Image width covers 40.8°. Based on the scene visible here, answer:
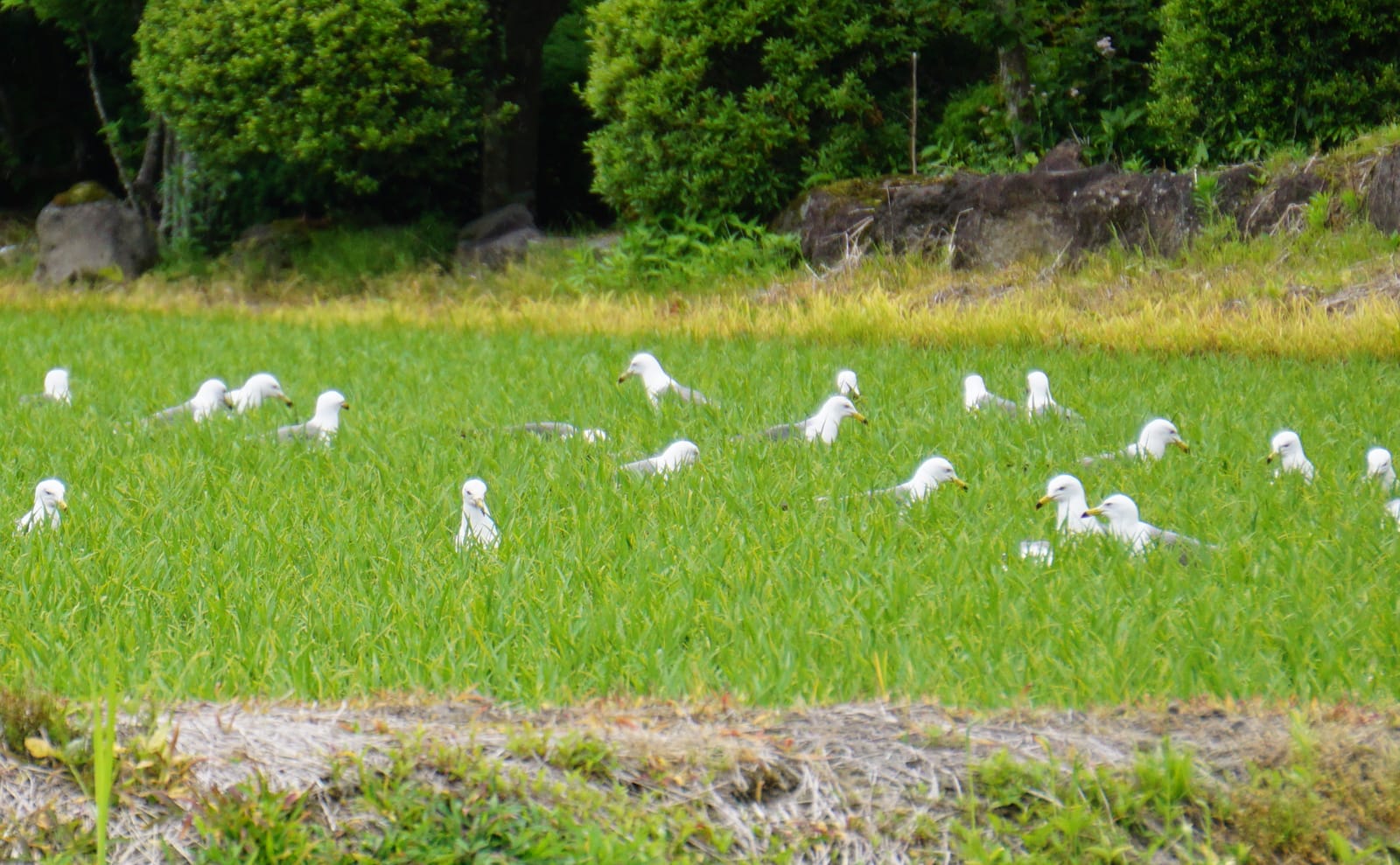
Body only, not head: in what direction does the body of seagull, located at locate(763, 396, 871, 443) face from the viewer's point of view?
to the viewer's right

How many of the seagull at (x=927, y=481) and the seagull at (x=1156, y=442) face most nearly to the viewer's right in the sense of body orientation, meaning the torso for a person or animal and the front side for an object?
2

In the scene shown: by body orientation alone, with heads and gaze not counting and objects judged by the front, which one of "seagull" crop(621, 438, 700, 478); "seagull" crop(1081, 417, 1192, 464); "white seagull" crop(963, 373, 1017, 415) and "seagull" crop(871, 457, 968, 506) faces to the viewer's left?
the white seagull

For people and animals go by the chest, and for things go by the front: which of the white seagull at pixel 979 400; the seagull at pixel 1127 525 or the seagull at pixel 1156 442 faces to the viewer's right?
the seagull at pixel 1156 442

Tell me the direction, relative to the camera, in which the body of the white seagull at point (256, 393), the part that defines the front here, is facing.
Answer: to the viewer's right

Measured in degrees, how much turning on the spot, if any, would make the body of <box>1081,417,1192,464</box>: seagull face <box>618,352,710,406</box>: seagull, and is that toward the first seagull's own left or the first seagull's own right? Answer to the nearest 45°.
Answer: approximately 135° to the first seagull's own left

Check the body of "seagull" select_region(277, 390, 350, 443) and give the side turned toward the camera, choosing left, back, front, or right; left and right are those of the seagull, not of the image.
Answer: right

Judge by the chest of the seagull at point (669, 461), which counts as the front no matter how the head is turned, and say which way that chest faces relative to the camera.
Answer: to the viewer's right

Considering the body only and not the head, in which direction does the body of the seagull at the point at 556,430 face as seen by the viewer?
to the viewer's right

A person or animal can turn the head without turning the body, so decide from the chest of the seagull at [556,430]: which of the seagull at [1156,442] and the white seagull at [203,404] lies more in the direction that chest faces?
the seagull

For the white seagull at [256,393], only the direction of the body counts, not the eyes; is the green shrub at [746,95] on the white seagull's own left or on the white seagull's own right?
on the white seagull's own left

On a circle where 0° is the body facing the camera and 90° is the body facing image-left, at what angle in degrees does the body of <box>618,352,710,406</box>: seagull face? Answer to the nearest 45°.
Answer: approximately 90°

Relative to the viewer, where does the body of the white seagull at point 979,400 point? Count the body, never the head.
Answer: to the viewer's left

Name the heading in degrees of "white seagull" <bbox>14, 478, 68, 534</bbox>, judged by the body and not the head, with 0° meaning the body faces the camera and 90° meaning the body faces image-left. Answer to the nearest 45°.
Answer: approximately 315°

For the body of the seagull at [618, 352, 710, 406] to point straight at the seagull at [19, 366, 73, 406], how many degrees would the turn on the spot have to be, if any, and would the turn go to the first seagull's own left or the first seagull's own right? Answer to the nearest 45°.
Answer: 0° — it already faces it

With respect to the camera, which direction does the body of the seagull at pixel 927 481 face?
to the viewer's right
